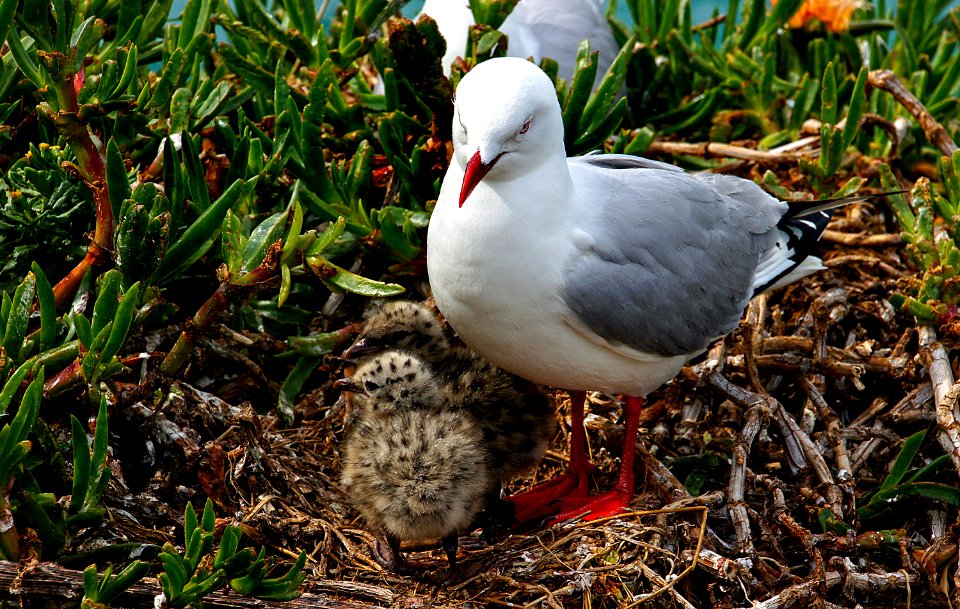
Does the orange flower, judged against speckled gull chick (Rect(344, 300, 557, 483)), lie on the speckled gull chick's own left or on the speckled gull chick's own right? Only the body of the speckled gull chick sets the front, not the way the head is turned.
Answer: on the speckled gull chick's own right

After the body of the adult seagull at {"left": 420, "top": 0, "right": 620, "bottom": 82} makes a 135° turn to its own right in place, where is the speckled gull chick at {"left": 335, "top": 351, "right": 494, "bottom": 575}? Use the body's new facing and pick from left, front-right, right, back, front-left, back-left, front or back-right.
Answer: back-right

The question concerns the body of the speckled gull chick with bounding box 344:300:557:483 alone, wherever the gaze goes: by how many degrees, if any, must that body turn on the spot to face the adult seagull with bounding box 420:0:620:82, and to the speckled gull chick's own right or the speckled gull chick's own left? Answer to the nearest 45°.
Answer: approximately 90° to the speckled gull chick's own right

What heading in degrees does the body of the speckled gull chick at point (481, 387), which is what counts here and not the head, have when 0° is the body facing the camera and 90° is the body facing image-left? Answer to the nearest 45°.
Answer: approximately 90°

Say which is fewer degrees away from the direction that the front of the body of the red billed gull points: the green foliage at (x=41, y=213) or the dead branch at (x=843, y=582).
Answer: the green foliage

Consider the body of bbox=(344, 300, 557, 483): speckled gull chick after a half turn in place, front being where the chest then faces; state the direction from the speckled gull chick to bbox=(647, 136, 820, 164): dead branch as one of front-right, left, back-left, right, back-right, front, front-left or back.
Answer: front-left

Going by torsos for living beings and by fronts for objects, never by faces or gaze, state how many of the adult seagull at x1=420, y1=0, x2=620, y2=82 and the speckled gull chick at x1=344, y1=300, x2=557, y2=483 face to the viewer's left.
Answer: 2

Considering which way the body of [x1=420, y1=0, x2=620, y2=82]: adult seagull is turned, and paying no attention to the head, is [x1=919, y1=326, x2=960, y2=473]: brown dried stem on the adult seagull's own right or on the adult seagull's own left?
on the adult seagull's own left

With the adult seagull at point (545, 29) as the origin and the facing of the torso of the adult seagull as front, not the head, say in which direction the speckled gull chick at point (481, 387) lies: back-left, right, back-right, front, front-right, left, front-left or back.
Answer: left

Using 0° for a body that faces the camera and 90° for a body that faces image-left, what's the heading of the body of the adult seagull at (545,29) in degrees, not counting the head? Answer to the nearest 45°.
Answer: approximately 90°
